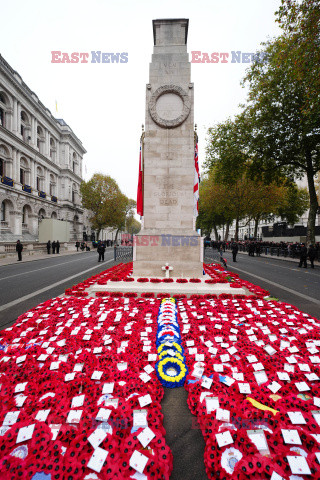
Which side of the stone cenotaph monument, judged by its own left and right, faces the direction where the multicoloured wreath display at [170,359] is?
front

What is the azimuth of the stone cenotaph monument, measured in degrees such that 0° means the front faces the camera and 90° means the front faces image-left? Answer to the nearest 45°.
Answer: approximately 0°

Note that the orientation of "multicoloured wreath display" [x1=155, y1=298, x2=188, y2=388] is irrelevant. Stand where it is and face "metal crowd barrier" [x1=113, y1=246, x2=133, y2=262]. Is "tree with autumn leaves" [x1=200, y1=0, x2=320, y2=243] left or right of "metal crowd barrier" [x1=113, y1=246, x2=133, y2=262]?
right

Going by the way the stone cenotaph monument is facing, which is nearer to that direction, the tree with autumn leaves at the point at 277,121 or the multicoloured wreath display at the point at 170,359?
the multicoloured wreath display

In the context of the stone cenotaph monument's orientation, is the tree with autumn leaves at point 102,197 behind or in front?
behind

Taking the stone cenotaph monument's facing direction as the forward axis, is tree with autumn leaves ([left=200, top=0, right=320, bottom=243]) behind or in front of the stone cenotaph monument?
behind

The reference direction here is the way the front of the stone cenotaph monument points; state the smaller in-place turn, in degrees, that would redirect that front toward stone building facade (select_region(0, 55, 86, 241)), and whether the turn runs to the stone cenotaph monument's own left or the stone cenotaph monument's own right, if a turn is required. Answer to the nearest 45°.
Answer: approximately 135° to the stone cenotaph monument's own right
